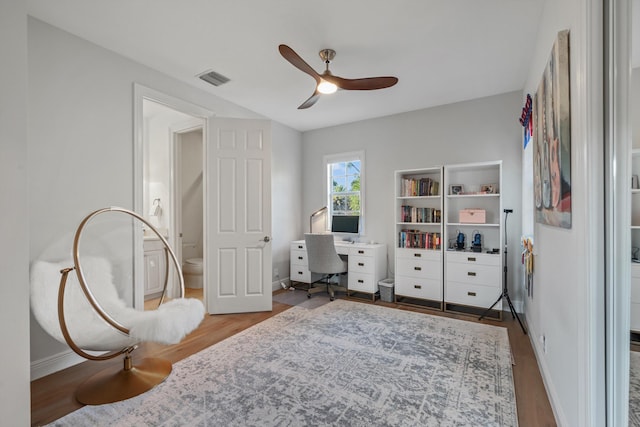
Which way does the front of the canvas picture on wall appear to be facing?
to the viewer's left

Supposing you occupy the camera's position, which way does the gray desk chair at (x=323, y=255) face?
facing away from the viewer and to the right of the viewer

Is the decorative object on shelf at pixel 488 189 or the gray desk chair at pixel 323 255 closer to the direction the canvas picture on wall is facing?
the gray desk chair

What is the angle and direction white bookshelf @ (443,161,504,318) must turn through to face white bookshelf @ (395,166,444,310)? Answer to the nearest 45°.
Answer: approximately 90° to its right

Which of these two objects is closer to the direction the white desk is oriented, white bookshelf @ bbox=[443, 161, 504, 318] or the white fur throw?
the white fur throw

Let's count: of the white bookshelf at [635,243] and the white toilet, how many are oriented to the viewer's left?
1

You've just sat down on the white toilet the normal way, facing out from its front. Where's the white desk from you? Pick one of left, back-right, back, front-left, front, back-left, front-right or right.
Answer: back-left
